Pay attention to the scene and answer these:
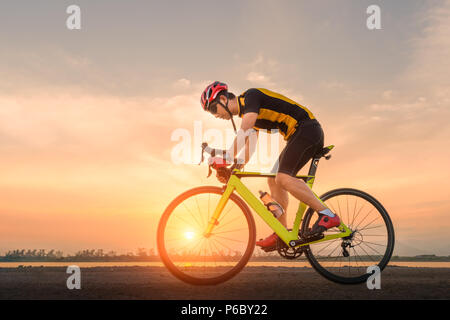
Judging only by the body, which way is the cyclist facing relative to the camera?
to the viewer's left

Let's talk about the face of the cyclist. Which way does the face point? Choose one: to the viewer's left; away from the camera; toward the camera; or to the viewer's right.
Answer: to the viewer's left
